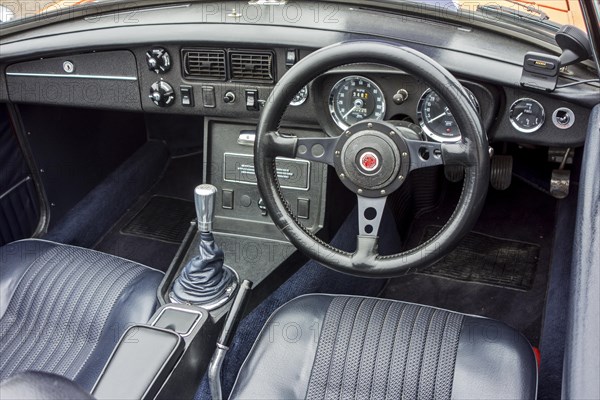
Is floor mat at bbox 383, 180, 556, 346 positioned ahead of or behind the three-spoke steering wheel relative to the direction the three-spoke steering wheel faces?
behind

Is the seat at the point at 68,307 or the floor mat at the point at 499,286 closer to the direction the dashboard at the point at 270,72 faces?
the seat

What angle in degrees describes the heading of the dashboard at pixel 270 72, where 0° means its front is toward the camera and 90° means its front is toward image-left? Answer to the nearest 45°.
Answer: approximately 0°

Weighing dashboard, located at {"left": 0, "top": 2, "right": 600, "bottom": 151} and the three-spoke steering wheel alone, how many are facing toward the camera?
2

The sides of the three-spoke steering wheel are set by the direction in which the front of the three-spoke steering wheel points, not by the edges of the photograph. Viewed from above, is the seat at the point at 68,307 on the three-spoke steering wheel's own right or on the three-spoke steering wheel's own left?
on the three-spoke steering wheel's own right

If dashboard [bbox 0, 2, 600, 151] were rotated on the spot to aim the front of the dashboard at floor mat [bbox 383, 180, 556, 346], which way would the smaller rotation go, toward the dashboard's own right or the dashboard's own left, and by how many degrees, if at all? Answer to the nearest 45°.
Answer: approximately 90° to the dashboard's own left

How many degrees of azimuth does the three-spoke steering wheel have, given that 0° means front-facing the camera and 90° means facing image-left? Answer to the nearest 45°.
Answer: approximately 0°
